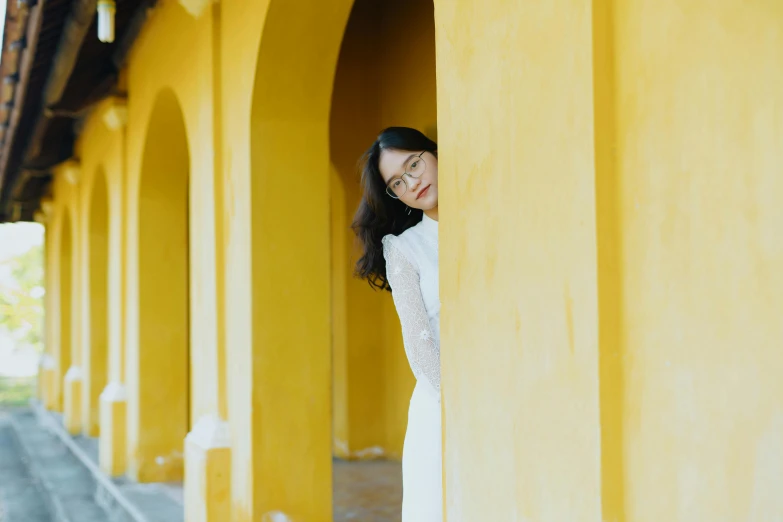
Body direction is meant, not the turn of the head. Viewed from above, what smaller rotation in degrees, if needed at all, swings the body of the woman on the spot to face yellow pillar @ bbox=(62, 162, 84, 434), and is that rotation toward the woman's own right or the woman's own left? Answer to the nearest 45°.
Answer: approximately 180°

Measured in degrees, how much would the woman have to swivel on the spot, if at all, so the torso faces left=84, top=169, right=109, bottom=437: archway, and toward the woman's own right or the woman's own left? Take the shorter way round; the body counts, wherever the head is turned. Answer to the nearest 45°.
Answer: approximately 180°

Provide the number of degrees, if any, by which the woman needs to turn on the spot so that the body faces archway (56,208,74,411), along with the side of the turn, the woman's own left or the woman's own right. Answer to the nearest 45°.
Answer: approximately 180°

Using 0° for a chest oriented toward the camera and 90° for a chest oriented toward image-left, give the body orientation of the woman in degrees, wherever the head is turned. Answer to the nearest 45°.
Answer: approximately 315°

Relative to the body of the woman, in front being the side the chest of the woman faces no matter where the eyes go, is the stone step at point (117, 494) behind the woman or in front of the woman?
behind

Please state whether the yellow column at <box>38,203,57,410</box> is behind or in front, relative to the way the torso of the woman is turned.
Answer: behind

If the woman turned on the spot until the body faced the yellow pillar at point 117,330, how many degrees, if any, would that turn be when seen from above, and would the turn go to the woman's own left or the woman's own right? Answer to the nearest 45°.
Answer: approximately 180°
